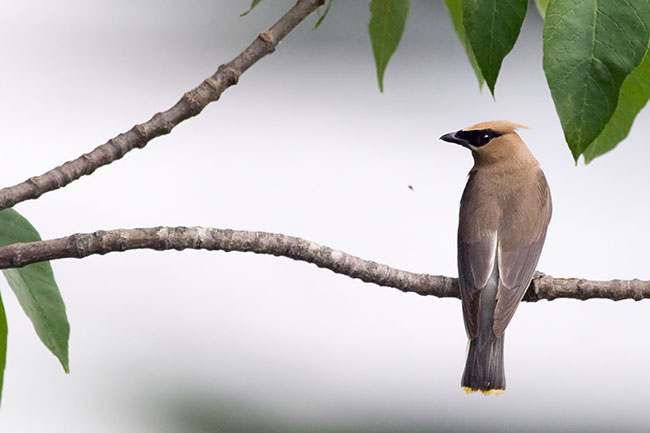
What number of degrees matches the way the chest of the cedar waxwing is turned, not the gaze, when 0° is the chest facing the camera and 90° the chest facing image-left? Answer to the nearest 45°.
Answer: approximately 180°

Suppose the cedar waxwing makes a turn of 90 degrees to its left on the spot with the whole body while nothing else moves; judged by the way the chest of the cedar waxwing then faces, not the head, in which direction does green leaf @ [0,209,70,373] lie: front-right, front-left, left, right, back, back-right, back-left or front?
front-left

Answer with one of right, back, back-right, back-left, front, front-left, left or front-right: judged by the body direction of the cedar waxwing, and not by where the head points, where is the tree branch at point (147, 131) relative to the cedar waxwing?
back-left
